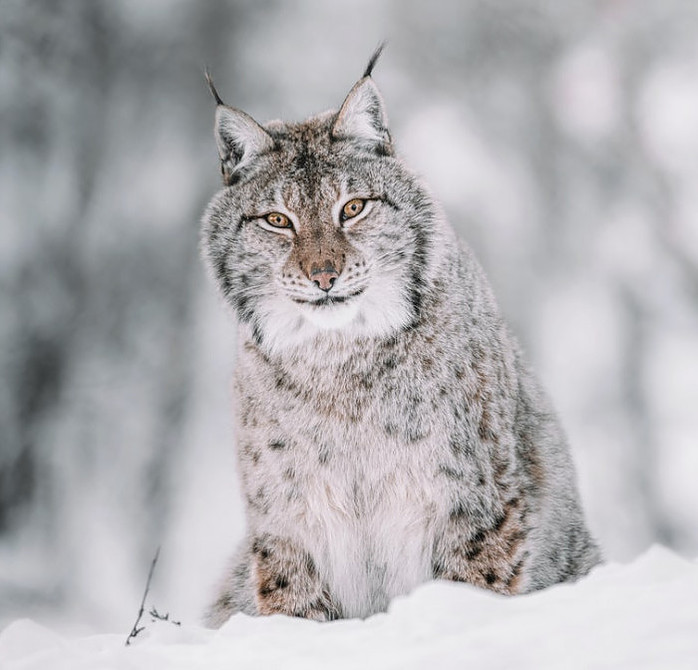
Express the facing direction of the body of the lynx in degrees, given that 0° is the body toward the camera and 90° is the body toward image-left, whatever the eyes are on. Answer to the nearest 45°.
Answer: approximately 0°
